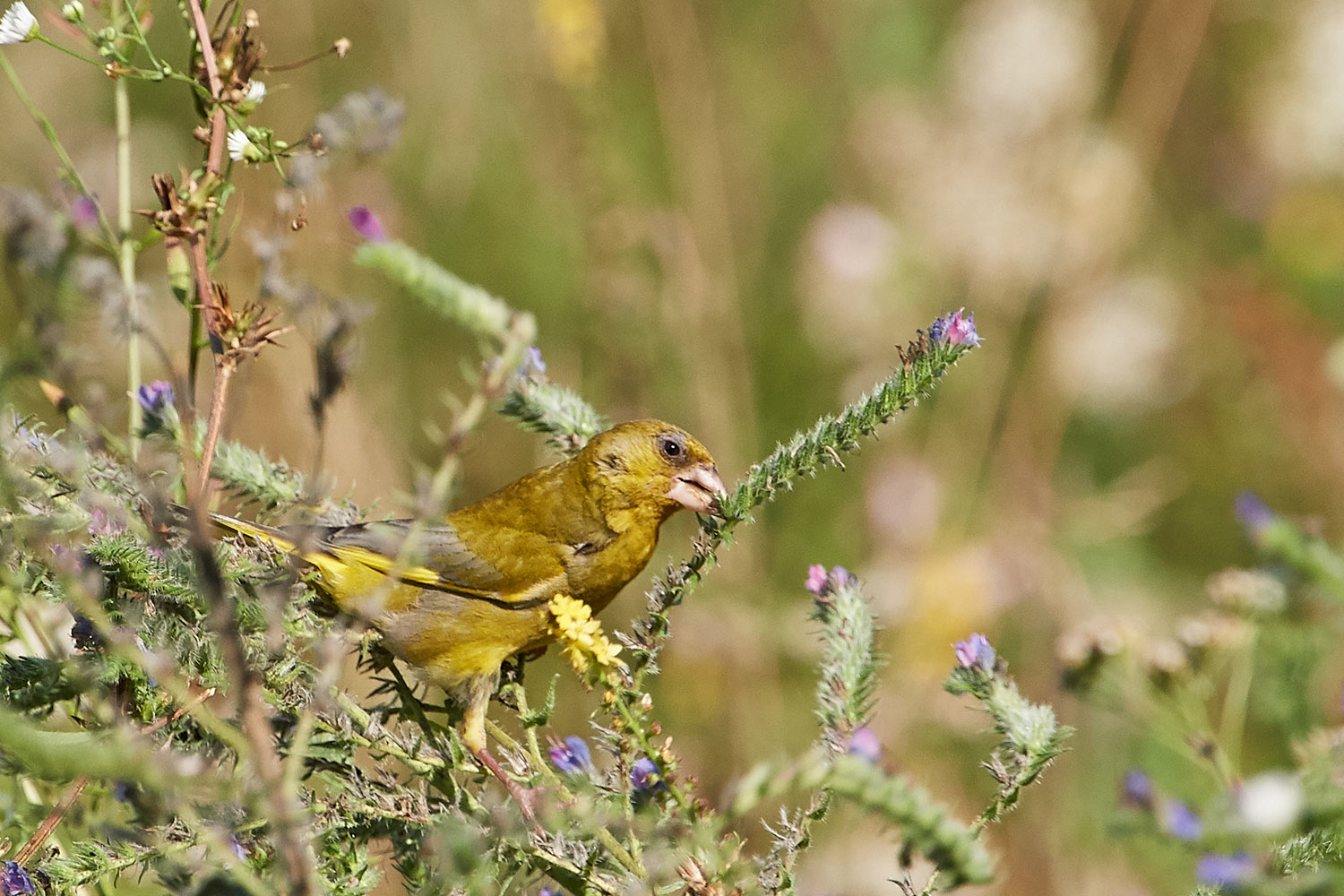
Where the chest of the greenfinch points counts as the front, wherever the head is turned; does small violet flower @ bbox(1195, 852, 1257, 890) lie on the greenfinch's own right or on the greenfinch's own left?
on the greenfinch's own right

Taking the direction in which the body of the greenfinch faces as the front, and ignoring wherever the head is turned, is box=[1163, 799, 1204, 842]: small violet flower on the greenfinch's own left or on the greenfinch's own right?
on the greenfinch's own left

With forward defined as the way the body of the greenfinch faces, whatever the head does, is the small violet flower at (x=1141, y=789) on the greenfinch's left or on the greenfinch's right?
on the greenfinch's left

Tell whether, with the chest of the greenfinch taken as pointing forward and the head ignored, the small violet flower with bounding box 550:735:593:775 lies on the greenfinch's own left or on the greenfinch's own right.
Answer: on the greenfinch's own right

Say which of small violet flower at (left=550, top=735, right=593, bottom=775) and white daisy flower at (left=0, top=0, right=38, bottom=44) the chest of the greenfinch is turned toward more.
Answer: the small violet flower

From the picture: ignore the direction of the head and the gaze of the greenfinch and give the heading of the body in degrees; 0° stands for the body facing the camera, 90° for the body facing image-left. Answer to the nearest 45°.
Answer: approximately 270°
